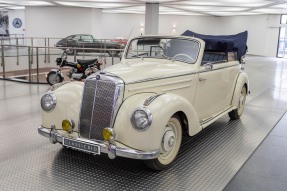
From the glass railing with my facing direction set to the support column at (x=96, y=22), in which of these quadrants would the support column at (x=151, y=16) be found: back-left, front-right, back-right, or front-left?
front-right

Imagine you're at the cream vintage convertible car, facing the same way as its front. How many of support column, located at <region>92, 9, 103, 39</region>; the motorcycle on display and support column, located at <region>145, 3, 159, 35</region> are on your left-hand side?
0

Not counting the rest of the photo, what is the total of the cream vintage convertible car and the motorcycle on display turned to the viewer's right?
0

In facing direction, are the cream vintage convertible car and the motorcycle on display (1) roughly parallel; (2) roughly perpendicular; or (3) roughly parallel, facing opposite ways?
roughly parallel

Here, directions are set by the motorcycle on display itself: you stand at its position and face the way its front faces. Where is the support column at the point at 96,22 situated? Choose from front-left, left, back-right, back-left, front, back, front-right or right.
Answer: back-right

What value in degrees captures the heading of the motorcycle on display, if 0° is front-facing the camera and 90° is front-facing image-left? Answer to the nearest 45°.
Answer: approximately 45°

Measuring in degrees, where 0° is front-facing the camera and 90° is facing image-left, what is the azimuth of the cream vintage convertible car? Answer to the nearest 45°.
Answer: approximately 45°

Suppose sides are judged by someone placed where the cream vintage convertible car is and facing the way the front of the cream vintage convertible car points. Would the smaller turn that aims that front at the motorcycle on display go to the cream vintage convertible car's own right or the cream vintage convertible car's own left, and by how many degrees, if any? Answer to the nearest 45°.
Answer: approximately 135° to the cream vintage convertible car's own right

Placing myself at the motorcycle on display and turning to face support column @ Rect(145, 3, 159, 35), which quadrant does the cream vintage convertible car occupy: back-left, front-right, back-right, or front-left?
back-right

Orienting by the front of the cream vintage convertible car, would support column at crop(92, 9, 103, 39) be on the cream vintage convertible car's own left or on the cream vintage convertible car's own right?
on the cream vintage convertible car's own right

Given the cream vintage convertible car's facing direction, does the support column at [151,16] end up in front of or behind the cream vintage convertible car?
behind
